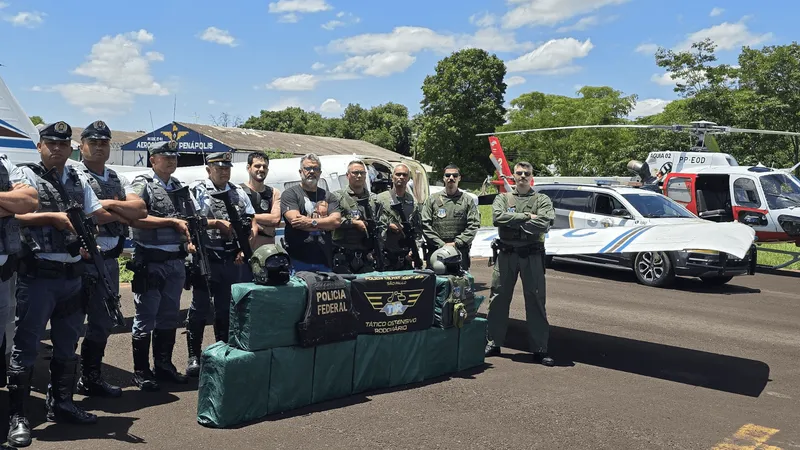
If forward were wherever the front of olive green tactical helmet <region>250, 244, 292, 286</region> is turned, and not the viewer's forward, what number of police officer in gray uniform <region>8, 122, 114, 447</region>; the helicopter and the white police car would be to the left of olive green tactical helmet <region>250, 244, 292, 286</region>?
2

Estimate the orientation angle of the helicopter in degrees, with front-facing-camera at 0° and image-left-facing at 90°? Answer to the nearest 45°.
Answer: approximately 315°

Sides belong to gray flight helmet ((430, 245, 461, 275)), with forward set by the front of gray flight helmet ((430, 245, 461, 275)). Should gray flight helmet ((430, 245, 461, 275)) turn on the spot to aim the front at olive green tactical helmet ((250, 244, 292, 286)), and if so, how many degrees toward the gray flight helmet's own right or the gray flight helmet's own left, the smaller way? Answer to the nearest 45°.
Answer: approximately 90° to the gray flight helmet's own right

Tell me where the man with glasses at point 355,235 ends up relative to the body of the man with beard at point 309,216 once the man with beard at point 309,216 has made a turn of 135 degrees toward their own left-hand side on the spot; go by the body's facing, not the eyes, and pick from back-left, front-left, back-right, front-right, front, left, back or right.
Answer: front

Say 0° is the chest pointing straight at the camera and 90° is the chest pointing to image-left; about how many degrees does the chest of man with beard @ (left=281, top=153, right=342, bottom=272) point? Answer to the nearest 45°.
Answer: approximately 0°

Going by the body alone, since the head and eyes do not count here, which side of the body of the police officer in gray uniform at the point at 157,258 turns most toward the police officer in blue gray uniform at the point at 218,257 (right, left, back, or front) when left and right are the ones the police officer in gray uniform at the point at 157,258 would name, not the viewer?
left

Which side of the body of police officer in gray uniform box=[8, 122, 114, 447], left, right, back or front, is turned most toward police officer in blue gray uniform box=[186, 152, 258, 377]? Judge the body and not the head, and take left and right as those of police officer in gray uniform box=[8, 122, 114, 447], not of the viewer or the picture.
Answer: left

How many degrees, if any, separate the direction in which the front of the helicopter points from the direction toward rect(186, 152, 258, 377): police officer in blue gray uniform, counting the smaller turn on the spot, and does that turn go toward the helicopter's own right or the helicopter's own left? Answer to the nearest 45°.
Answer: approximately 90° to the helicopter's own right
